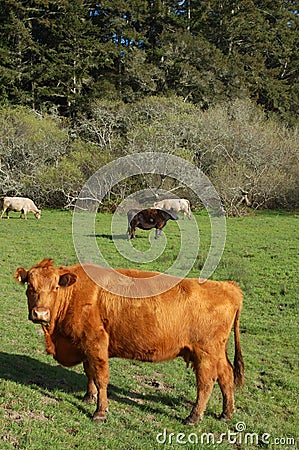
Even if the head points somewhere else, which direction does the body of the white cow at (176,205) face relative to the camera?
to the viewer's left

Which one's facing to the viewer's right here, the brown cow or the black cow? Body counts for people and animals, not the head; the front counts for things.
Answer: the black cow

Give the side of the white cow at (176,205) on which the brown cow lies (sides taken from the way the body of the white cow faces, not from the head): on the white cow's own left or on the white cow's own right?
on the white cow's own left

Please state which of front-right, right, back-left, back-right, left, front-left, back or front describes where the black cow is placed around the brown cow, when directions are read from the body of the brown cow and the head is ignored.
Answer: right

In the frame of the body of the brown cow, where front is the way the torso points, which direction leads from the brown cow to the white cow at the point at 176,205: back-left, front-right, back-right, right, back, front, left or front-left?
right

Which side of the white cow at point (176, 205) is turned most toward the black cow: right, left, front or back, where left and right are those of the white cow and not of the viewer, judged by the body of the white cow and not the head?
left

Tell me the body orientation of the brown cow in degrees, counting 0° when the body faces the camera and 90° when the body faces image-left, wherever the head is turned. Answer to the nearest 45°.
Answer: approximately 90°
